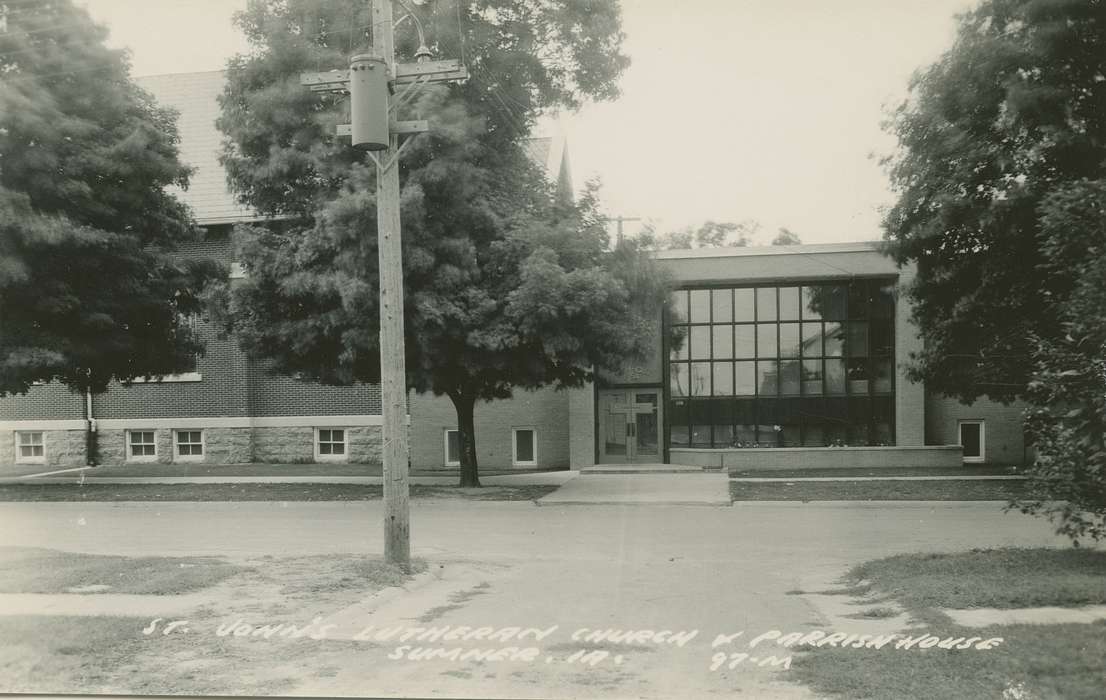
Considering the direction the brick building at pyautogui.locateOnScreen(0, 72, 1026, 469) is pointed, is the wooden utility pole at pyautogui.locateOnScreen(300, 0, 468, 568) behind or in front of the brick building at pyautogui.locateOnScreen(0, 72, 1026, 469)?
in front

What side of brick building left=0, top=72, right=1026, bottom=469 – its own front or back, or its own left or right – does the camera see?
front
